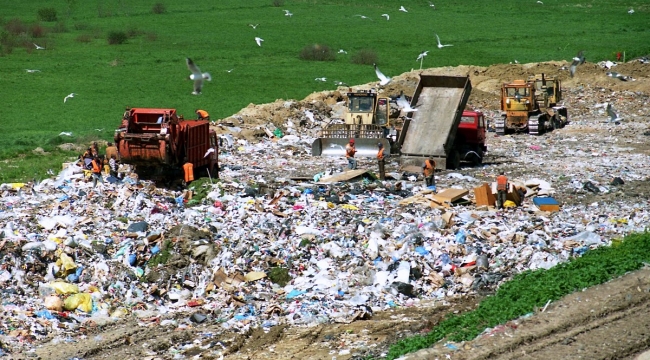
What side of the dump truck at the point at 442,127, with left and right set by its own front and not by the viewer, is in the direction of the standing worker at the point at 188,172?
back

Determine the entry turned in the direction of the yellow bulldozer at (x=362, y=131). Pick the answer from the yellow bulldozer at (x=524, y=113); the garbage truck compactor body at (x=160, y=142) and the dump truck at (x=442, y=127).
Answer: the garbage truck compactor body

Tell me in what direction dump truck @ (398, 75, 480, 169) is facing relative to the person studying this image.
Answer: facing away from the viewer and to the right of the viewer

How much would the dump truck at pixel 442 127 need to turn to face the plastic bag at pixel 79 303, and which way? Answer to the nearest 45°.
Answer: approximately 180°

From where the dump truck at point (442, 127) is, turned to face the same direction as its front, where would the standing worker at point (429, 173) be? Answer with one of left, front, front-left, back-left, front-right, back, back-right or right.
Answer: back-right

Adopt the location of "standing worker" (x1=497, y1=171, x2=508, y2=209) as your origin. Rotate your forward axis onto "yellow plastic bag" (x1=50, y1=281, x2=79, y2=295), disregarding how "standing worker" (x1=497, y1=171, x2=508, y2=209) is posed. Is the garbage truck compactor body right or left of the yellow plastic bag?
right
